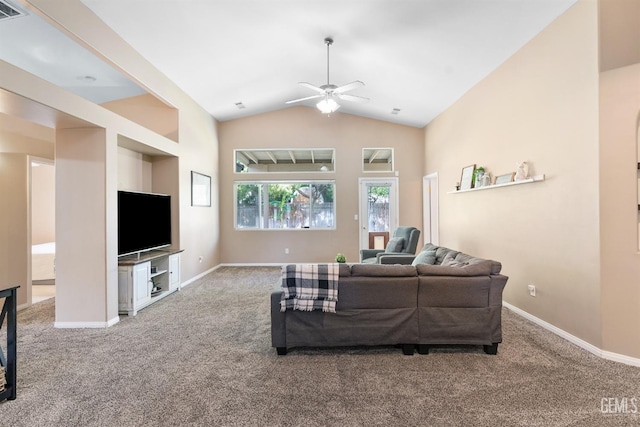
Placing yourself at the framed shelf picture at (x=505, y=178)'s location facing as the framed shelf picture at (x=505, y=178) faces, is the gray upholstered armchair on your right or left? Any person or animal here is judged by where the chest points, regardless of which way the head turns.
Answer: on your right

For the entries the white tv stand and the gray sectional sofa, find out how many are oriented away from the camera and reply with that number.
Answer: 1

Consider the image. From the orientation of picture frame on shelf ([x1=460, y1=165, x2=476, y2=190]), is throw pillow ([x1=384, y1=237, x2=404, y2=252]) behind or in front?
in front

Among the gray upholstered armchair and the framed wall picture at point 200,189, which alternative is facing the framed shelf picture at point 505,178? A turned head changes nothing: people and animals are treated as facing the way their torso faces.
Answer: the framed wall picture at point 200,189

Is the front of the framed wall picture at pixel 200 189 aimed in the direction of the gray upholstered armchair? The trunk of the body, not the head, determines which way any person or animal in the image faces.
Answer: yes

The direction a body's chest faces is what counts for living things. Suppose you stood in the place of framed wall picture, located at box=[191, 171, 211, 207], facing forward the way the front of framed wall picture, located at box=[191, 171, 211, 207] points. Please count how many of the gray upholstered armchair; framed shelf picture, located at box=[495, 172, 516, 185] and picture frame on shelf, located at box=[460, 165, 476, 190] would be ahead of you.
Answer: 3

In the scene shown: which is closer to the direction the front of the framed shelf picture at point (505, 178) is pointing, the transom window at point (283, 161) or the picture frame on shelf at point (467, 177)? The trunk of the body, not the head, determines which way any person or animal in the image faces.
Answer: the transom window

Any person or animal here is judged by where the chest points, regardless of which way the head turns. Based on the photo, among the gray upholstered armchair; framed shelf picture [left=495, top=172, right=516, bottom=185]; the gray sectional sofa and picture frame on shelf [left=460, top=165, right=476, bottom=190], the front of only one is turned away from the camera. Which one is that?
the gray sectional sofa

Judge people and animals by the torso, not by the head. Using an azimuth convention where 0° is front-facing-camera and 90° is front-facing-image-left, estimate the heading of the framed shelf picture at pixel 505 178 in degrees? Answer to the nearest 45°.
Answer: approximately 45°

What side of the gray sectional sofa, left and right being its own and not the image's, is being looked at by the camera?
back

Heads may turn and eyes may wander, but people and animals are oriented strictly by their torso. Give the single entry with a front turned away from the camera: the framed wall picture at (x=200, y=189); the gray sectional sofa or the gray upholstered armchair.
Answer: the gray sectional sofa

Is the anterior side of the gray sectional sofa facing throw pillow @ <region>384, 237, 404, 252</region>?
yes

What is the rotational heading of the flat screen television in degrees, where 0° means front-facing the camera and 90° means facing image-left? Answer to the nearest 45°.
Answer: approximately 315°

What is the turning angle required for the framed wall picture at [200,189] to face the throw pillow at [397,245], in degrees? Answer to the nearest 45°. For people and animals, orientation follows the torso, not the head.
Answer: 0° — it already faces it
